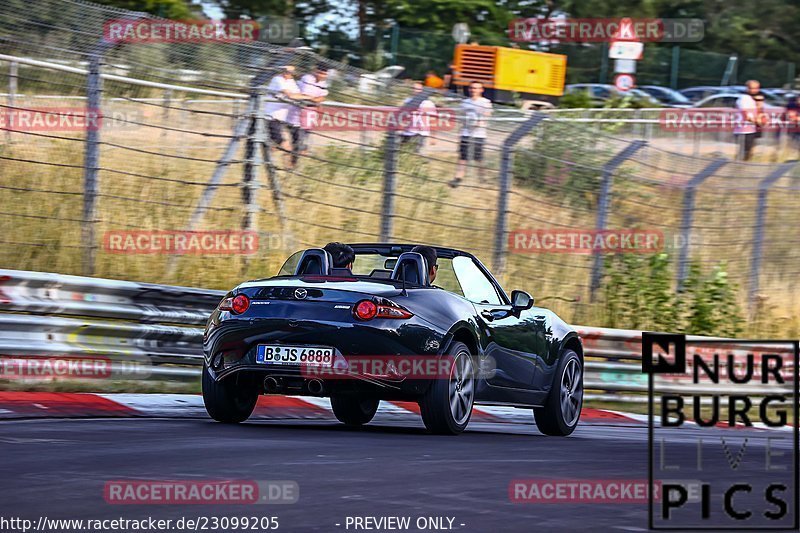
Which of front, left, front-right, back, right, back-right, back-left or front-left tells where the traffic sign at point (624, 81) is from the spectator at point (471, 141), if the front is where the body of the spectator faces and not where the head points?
back

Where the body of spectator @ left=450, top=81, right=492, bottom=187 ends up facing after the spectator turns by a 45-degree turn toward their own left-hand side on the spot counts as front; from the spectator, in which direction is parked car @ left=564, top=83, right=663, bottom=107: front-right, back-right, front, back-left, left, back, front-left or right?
back-left

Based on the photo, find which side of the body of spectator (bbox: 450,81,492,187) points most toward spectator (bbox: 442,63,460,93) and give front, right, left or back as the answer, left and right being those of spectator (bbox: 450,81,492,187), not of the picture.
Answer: back

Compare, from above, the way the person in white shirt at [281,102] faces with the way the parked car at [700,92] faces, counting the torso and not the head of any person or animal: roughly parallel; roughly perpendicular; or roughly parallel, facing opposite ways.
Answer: roughly perpendicular

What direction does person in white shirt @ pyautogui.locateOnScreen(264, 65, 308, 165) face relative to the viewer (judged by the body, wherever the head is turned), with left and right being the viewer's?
facing the viewer and to the right of the viewer

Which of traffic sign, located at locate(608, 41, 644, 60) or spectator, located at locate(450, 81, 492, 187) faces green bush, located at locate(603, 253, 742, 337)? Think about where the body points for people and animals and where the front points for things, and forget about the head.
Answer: the traffic sign

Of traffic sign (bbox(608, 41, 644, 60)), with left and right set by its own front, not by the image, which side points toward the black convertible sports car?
front

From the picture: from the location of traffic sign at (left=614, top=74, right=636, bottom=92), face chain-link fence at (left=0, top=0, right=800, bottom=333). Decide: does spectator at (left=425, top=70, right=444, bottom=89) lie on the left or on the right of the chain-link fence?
right

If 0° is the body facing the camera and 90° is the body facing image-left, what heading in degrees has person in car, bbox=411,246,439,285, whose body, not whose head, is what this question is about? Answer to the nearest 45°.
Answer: approximately 225°
